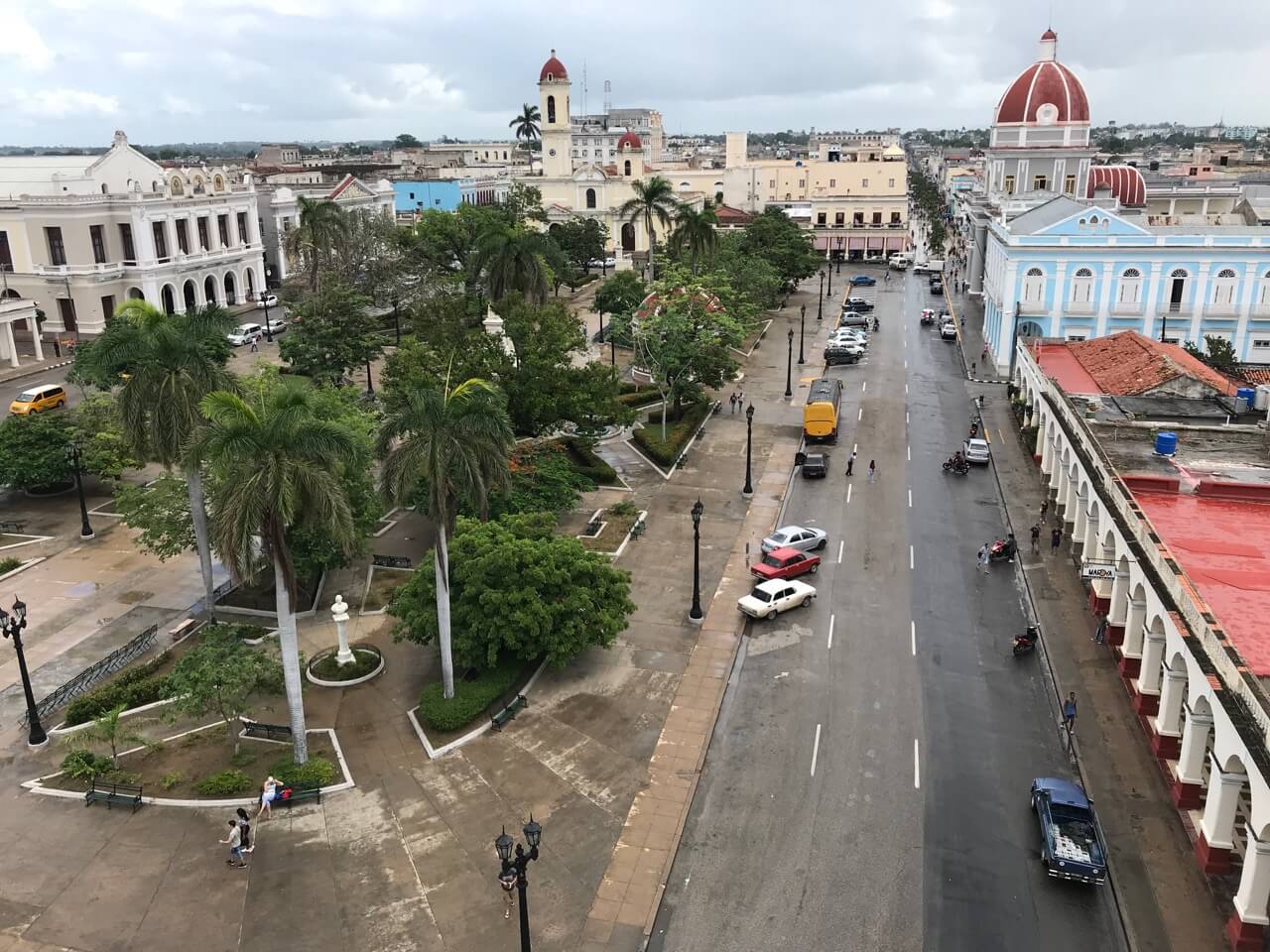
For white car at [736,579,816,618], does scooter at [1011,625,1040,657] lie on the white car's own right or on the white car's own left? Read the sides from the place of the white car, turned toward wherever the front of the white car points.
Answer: on the white car's own left

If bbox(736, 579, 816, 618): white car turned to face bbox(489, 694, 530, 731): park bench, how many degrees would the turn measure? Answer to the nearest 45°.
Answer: approximately 180°

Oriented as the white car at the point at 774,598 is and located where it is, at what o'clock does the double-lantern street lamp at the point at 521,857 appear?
The double-lantern street lamp is roughly at 11 o'clock from the white car.

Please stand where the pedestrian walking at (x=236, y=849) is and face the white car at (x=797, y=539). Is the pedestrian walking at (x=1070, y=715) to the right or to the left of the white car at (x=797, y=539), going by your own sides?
right

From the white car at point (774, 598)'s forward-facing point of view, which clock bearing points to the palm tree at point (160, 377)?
The palm tree is roughly at 1 o'clock from the white car.

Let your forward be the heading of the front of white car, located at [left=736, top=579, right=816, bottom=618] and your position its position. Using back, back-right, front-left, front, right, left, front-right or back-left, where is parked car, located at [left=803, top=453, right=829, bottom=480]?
front-left

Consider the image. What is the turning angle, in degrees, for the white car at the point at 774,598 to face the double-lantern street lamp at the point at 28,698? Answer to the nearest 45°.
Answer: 0° — it already faces it

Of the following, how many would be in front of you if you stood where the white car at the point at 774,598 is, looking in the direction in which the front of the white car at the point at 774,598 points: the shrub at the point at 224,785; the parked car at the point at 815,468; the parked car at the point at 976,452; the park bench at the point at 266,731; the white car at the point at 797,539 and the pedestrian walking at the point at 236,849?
3

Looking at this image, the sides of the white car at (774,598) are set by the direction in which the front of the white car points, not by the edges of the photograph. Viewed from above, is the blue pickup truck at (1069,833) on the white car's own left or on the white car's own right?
on the white car's own left

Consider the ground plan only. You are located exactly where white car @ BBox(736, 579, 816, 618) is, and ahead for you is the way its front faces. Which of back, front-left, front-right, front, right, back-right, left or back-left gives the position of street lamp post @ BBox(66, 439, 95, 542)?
back-left

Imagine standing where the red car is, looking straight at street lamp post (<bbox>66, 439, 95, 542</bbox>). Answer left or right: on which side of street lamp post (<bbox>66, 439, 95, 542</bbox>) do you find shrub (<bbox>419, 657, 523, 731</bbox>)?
left

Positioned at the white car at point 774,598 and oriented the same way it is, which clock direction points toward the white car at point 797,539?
the white car at point 797,539 is roughly at 5 o'clock from the white car at point 774,598.

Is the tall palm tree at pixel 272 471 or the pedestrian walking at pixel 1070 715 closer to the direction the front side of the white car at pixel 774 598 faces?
the tall palm tree
